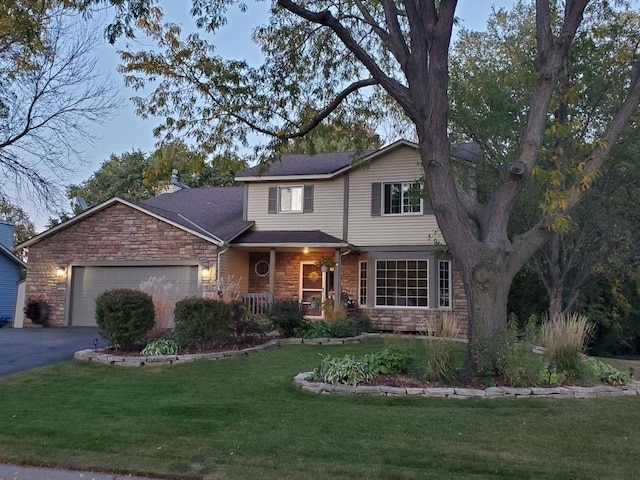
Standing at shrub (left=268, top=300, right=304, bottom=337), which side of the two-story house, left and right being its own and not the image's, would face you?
front

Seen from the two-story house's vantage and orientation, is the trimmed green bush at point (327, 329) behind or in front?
in front

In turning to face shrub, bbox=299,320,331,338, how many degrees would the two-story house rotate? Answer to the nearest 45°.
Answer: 0° — it already faces it

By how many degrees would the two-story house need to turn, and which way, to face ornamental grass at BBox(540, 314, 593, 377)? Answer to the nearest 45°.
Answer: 0° — it already faces it

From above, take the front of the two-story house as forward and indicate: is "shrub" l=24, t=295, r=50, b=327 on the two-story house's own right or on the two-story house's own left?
on the two-story house's own right

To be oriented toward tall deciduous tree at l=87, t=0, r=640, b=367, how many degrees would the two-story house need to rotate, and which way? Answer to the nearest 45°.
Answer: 0° — it already faces it

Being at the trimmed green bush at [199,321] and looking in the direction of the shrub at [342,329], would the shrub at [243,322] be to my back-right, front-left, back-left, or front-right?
front-left

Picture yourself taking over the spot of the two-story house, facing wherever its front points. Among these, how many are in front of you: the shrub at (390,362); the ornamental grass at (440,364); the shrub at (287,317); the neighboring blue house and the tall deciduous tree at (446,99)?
4

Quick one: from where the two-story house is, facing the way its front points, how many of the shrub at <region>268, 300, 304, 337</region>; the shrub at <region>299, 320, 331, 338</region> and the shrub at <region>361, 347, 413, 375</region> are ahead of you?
3

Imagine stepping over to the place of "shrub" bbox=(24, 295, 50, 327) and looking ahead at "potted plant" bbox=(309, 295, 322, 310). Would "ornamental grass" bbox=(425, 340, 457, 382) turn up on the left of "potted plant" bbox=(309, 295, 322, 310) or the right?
right

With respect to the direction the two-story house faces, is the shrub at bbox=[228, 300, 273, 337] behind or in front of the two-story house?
in front

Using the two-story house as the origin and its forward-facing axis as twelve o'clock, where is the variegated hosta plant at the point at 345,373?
The variegated hosta plant is roughly at 12 o'clock from the two-story house.

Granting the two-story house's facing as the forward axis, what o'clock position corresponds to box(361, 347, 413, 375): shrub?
The shrub is roughly at 12 o'clock from the two-story house.

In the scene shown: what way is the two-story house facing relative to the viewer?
toward the camera
